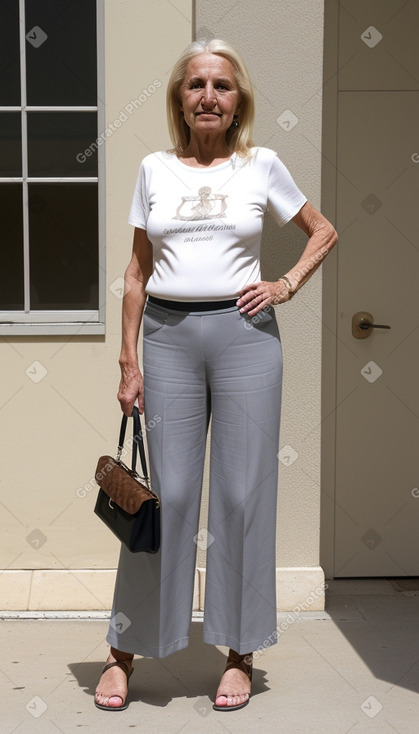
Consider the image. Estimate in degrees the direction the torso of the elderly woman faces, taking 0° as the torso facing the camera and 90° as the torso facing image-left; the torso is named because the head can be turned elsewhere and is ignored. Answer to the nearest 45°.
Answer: approximately 0°

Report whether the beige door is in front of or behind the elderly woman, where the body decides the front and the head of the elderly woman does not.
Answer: behind

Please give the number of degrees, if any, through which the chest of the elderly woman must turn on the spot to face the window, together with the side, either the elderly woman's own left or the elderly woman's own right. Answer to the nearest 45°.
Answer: approximately 135° to the elderly woman's own right
